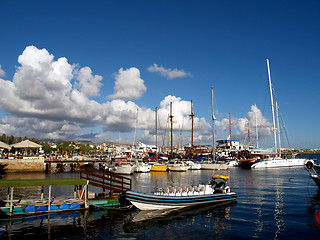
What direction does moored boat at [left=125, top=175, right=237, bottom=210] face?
to the viewer's left
